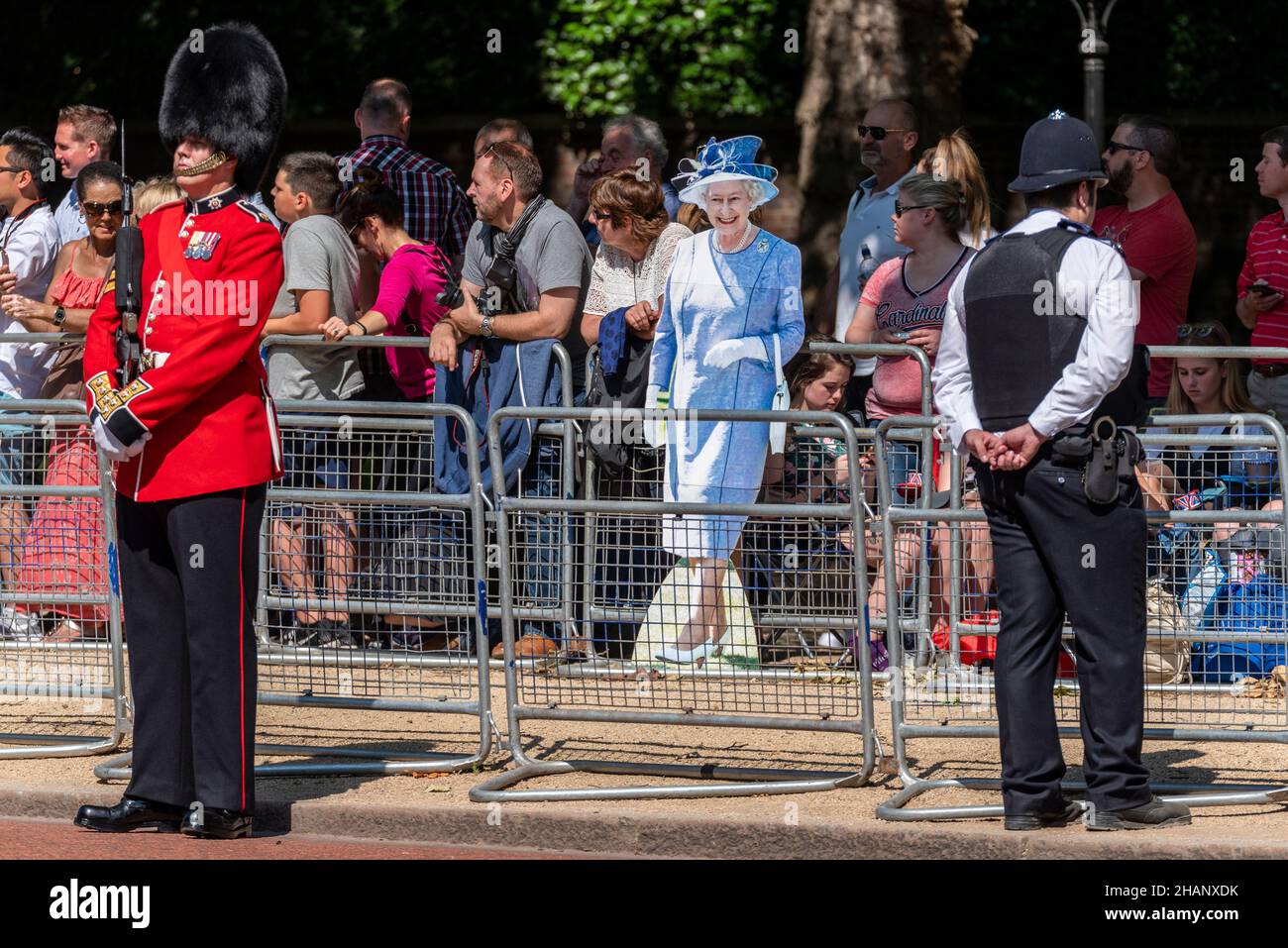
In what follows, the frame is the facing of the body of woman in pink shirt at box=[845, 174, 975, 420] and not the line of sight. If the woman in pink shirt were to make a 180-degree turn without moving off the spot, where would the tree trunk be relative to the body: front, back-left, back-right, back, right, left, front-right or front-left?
front-left

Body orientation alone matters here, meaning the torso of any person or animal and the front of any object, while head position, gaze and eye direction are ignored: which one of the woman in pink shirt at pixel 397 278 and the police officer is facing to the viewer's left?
the woman in pink shirt

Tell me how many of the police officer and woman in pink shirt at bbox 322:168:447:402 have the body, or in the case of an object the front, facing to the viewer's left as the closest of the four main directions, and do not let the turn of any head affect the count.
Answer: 1

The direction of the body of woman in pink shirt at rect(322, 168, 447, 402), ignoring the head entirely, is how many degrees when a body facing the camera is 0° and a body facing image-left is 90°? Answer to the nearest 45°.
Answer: approximately 90°

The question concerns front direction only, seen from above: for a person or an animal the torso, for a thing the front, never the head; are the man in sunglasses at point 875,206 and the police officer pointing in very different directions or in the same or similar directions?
very different directions

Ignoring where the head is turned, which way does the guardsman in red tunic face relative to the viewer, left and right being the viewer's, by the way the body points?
facing the viewer and to the left of the viewer

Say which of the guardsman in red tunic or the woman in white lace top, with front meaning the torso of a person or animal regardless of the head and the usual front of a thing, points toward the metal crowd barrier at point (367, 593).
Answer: the woman in white lace top

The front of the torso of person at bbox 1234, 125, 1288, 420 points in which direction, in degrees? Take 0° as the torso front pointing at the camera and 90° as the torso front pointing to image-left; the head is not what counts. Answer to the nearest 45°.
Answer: approximately 45°

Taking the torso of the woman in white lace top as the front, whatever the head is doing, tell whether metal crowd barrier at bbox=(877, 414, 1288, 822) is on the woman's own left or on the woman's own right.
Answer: on the woman's own left

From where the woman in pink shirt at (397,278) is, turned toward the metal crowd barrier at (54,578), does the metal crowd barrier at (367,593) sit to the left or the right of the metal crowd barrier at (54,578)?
left

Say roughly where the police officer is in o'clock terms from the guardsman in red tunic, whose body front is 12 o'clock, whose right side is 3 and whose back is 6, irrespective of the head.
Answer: The police officer is roughly at 8 o'clock from the guardsman in red tunic.

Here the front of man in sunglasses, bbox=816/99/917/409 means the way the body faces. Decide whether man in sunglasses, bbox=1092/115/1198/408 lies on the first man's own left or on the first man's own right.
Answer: on the first man's own left

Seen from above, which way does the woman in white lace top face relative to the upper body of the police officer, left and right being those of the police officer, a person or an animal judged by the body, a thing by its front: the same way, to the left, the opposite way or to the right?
the opposite way
